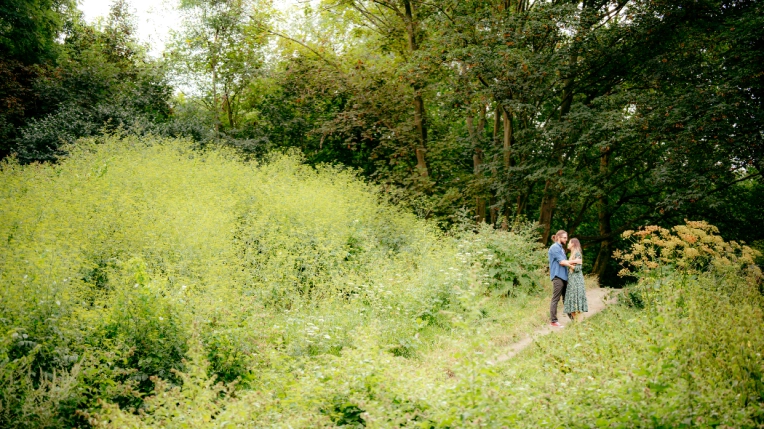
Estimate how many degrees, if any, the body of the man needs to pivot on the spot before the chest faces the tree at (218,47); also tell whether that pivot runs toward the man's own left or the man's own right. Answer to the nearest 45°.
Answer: approximately 135° to the man's own left

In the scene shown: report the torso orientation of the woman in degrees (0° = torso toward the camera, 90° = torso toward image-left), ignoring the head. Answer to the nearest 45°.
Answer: approximately 90°

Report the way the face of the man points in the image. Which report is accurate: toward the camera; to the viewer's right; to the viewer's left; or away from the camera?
to the viewer's right

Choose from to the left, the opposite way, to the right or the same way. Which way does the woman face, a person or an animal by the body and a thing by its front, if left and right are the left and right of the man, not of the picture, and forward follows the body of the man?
the opposite way

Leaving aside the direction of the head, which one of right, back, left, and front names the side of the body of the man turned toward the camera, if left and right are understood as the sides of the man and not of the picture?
right

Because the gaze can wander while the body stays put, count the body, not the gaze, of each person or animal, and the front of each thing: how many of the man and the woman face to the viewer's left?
1

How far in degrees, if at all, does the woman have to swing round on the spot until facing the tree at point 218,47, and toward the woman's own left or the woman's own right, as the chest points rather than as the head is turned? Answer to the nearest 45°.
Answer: approximately 45° to the woman's own right
